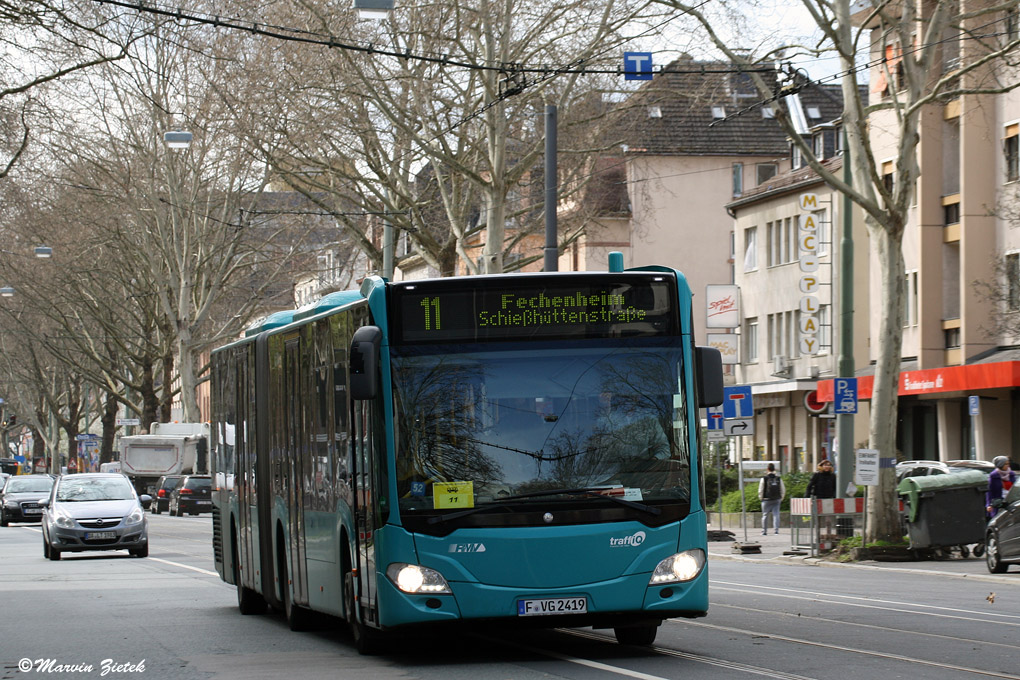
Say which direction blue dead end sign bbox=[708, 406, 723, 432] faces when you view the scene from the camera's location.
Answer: facing the viewer

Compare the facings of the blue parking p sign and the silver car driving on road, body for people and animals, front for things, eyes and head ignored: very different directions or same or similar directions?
same or similar directions

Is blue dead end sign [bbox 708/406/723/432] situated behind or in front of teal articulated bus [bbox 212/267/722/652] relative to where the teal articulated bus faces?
behind

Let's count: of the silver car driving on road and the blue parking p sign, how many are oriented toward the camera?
2

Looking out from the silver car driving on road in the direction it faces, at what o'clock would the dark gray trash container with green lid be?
The dark gray trash container with green lid is roughly at 10 o'clock from the silver car driving on road.

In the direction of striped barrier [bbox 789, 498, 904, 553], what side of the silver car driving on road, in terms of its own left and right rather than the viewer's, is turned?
left

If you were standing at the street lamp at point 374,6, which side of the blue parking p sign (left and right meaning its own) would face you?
right

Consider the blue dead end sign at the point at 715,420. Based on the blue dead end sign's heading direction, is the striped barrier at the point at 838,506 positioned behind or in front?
in front

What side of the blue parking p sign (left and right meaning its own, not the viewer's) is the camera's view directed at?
front

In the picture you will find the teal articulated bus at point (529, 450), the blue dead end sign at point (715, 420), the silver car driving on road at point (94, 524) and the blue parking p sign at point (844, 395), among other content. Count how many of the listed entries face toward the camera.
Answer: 4

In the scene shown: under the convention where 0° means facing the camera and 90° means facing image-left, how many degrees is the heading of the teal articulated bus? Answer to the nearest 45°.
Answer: approximately 0°

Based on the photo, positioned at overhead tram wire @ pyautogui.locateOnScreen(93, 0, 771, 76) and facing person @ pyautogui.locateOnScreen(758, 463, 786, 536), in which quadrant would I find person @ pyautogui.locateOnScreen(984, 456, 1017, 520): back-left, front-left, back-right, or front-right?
front-right
